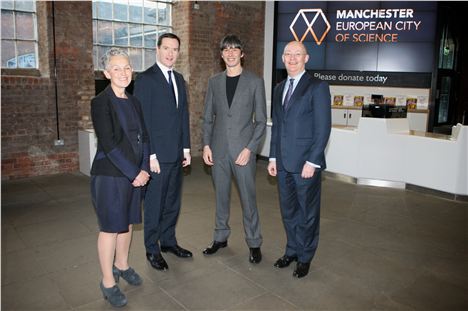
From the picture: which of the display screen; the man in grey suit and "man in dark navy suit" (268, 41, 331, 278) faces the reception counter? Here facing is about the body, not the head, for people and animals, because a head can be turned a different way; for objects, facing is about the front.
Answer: the display screen

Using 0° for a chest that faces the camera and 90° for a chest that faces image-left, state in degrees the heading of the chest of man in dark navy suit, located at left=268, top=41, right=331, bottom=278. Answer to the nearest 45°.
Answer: approximately 45°

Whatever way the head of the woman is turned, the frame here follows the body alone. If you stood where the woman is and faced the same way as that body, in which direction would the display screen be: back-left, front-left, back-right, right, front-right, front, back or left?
left

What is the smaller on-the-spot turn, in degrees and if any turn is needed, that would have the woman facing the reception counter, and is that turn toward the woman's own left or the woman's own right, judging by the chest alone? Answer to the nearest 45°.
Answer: approximately 90° to the woman's own left

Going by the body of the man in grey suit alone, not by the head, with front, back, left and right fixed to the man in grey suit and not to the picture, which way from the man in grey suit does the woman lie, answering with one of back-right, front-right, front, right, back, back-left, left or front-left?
front-right

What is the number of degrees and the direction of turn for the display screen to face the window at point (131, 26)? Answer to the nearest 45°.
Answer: approximately 45° to its right

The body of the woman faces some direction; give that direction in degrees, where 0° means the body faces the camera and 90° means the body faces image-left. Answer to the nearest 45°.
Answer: approximately 315°

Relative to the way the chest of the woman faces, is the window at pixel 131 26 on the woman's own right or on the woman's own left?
on the woman's own left

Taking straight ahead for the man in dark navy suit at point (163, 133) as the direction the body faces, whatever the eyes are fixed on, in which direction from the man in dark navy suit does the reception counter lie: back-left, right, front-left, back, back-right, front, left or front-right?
left

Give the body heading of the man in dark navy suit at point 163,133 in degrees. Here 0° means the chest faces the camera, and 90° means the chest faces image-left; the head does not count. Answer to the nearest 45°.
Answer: approximately 315°

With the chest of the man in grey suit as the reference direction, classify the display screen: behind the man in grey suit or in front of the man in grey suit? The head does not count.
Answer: behind

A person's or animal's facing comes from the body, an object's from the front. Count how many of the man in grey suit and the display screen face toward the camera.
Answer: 2

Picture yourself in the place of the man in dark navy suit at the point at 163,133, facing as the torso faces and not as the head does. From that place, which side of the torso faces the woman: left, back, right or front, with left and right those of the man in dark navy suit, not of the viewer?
right

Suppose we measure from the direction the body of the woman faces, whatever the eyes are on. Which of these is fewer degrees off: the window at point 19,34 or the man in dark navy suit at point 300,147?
the man in dark navy suit
